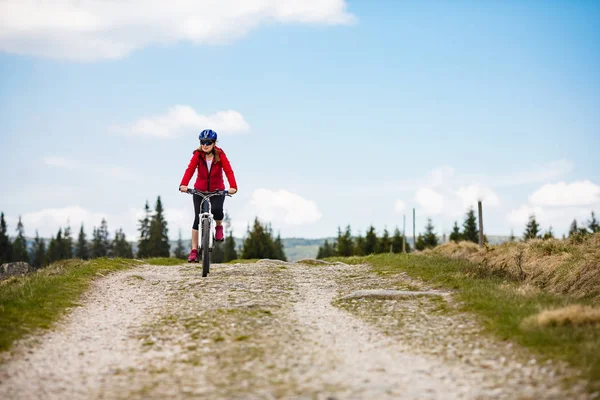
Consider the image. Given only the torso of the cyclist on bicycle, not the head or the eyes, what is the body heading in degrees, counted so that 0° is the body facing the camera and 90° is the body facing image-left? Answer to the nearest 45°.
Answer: approximately 0°

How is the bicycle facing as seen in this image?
toward the camera

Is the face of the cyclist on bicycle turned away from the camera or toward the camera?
toward the camera

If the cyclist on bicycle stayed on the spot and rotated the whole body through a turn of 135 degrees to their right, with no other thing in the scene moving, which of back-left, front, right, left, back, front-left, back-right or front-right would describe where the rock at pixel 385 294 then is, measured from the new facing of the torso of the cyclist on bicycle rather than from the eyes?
back

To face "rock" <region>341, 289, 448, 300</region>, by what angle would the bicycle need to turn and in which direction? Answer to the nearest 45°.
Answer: approximately 45° to its left
